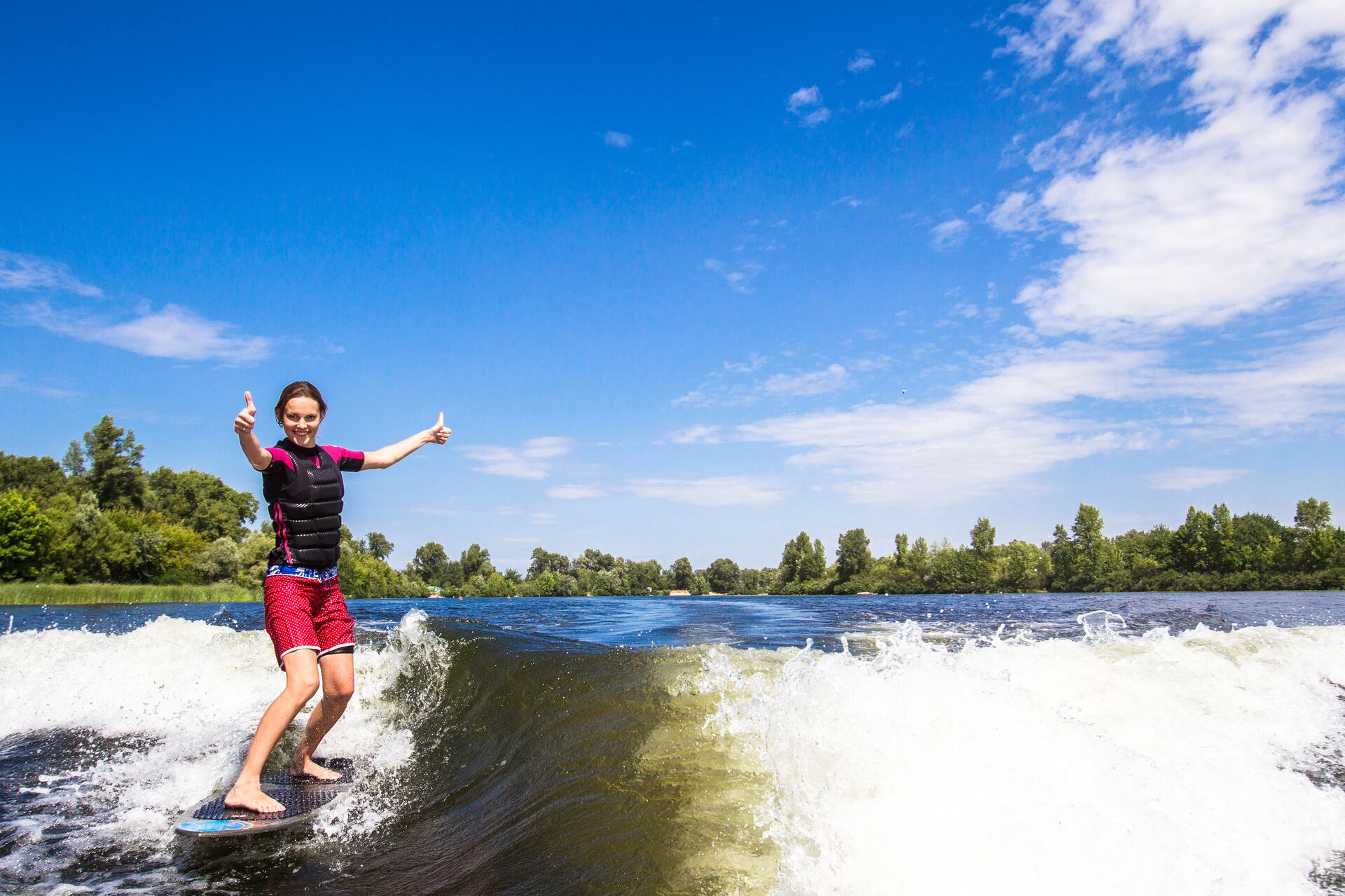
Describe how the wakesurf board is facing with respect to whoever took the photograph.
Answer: facing the viewer and to the left of the viewer

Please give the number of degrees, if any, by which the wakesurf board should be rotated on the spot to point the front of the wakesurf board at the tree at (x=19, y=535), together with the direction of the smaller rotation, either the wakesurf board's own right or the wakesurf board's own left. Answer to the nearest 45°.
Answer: approximately 135° to the wakesurf board's own right

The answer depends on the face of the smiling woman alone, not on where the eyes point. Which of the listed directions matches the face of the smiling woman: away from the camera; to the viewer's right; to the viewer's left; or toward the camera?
toward the camera

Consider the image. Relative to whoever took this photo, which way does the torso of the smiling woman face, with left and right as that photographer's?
facing the viewer and to the right of the viewer

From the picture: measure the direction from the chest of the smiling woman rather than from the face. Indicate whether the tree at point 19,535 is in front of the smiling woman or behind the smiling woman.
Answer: behind
